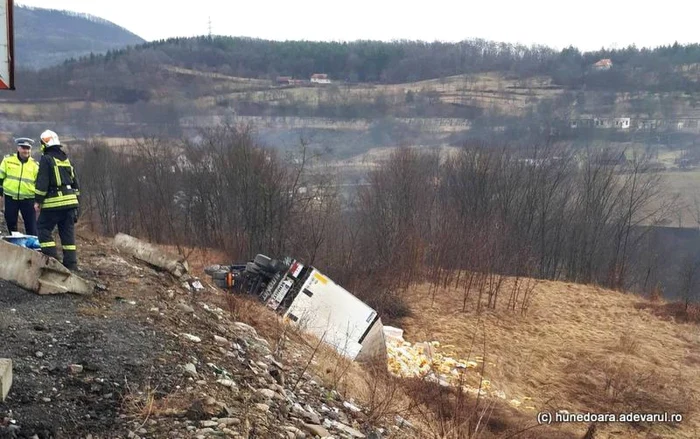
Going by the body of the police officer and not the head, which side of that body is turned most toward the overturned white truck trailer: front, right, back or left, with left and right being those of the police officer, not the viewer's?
left

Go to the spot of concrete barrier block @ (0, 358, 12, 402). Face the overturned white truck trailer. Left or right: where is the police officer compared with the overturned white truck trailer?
left

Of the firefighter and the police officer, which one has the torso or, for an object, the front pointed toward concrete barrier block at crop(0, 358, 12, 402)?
the police officer

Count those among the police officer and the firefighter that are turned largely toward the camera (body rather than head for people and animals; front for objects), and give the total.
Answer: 1

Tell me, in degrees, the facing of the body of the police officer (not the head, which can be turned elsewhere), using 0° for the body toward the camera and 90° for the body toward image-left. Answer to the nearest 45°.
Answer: approximately 0°

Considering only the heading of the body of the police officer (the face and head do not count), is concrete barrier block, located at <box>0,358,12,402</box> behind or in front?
in front
